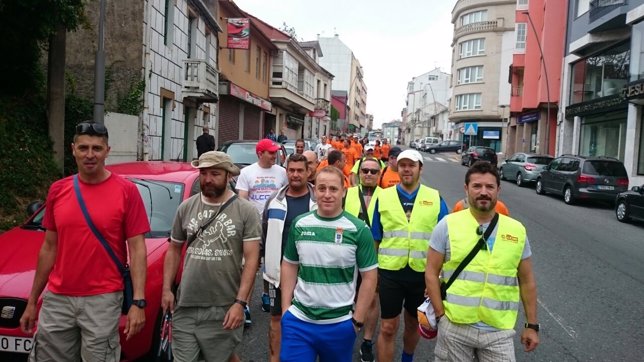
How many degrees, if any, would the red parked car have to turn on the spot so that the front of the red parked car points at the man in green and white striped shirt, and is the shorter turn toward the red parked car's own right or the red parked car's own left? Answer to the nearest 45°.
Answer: approximately 90° to the red parked car's own left

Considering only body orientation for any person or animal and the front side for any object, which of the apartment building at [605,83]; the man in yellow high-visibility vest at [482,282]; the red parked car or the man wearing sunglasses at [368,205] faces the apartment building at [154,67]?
the apartment building at [605,83]

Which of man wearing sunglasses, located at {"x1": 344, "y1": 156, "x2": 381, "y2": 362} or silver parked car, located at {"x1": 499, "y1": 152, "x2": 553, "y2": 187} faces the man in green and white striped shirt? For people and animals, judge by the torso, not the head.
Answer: the man wearing sunglasses

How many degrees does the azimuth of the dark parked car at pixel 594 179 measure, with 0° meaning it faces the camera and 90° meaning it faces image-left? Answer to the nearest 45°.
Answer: approximately 135°

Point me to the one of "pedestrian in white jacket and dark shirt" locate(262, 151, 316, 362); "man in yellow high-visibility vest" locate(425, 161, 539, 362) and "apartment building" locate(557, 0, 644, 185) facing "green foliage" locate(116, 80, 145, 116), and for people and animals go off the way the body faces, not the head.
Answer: the apartment building

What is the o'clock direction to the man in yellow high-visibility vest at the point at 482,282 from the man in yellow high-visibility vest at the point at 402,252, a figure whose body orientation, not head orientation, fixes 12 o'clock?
the man in yellow high-visibility vest at the point at 482,282 is roughly at 11 o'clock from the man in yellow high-visibility vest at the point at 402,252.

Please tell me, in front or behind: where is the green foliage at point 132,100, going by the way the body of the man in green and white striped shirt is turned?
behind

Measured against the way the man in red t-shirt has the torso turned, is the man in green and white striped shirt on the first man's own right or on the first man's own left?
on the first man's own left

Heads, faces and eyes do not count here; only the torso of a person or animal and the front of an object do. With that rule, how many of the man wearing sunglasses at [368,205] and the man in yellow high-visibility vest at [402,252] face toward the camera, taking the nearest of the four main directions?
2

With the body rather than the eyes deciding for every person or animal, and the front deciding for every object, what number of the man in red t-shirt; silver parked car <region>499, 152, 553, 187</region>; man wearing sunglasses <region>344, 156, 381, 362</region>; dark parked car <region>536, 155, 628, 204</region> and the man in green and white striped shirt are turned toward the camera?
3

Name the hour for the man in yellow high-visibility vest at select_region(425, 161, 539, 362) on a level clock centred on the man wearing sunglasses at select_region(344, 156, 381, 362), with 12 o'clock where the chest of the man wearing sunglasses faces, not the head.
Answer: The man in yellow high-visibility vest is roughly at 11 o'clock from the man wearing sunglasses.

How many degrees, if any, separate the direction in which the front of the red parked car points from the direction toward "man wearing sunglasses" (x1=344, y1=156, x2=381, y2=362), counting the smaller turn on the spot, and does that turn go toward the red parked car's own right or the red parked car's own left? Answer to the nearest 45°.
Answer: approximately 135° to the red parked car's own left

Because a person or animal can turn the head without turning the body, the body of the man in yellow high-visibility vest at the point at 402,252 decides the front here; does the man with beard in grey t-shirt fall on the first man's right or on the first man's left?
on the first man's right
